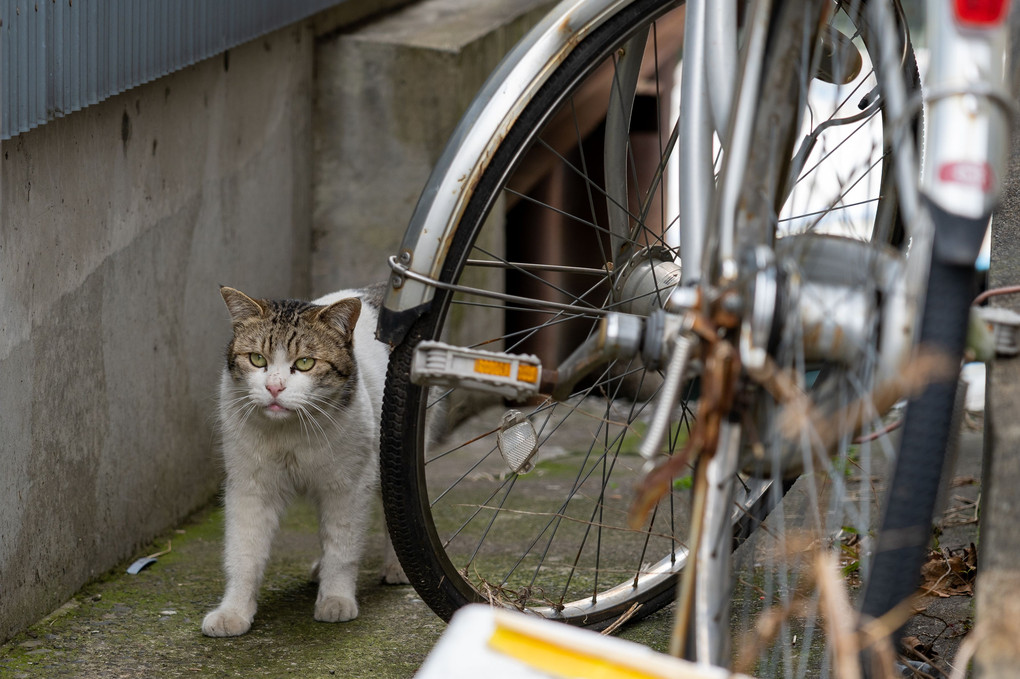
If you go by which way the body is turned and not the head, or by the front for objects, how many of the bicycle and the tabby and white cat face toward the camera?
1

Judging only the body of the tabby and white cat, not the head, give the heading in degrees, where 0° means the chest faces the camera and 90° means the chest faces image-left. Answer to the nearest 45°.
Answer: approximately 0°

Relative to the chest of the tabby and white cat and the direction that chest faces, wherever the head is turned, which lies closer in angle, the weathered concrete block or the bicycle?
the bicycle

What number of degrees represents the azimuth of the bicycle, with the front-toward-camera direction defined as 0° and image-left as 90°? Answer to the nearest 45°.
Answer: approximately 135°

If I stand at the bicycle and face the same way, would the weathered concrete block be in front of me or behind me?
in front

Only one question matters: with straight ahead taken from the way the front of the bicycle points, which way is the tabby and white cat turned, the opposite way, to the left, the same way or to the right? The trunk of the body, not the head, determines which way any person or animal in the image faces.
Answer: the opposite way

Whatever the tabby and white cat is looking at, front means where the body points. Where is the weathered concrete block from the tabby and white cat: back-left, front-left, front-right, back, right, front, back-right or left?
back

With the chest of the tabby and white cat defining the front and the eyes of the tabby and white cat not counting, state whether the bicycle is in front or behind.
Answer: in front

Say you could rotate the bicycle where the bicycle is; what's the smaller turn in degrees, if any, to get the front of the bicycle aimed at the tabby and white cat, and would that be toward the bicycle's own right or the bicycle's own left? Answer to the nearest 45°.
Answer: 0° — it already faces it
